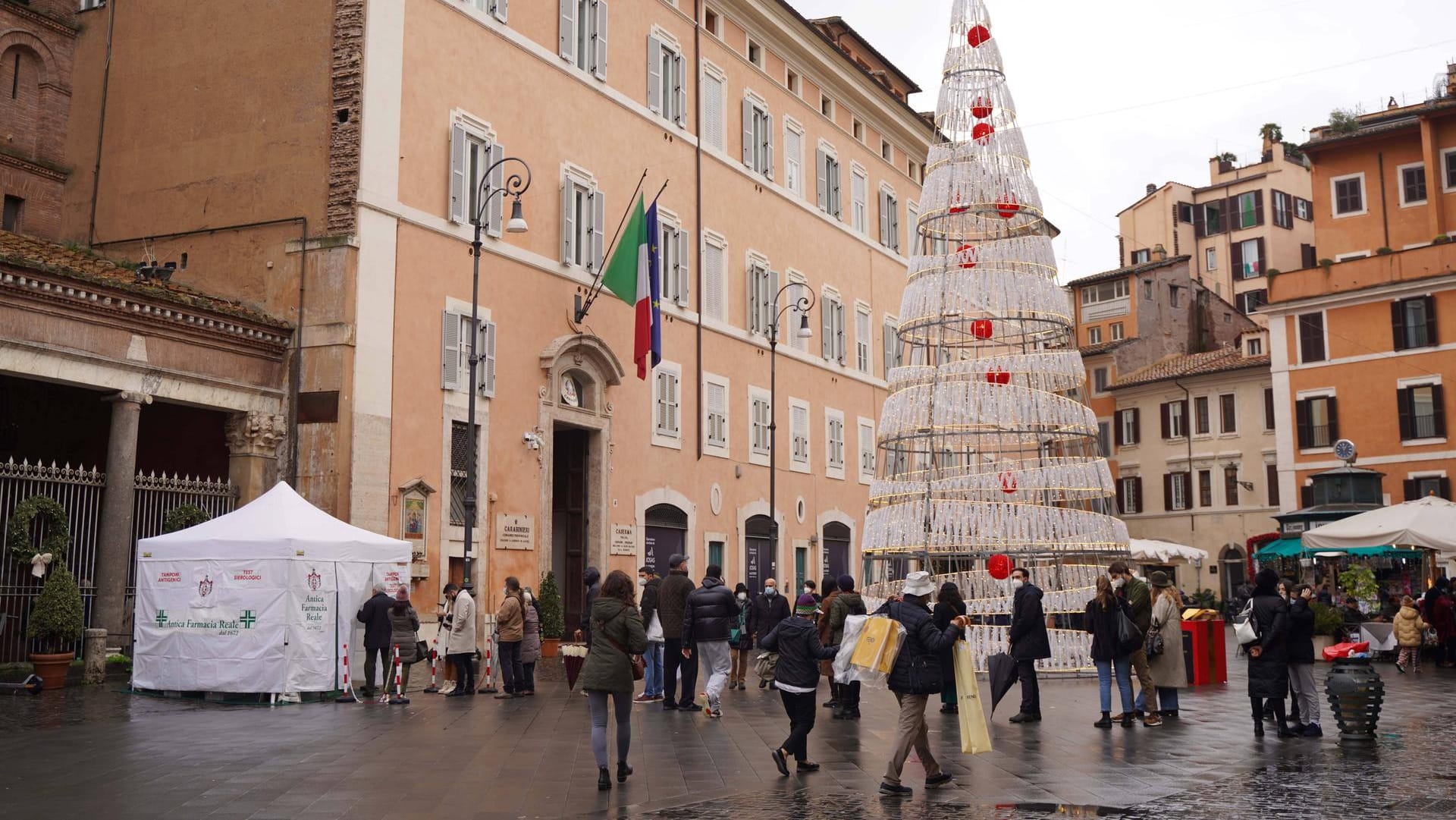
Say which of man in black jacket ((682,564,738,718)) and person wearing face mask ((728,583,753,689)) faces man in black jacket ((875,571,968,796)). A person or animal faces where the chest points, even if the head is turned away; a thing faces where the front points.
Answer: the person wearing face mask

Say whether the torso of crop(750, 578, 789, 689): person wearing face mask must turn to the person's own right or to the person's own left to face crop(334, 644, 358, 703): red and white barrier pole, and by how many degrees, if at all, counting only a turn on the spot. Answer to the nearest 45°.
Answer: approximately 90° to the person's own right

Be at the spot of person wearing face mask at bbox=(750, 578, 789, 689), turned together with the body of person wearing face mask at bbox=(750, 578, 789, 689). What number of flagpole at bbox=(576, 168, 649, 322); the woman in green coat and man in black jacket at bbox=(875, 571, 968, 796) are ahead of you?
2

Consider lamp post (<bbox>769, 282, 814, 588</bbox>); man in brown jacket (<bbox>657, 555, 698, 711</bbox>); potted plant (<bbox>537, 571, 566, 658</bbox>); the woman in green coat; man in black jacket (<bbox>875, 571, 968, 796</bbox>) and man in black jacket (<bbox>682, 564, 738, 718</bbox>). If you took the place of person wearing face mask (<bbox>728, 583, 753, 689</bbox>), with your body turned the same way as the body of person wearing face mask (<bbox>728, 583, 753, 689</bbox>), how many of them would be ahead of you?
4

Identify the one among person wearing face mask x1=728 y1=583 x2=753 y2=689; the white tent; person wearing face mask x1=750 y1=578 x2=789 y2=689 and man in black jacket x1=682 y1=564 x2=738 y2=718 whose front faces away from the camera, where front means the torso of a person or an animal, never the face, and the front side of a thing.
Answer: the man in black jacket

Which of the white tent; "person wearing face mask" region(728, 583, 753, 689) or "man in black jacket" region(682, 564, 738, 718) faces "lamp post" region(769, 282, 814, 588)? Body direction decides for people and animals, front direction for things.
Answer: the man in black jacket

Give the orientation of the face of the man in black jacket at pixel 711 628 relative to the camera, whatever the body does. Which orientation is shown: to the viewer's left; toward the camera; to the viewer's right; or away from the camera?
away from the camera

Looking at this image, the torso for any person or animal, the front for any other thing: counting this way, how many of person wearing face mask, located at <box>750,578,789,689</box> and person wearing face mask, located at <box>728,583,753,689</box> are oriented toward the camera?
2

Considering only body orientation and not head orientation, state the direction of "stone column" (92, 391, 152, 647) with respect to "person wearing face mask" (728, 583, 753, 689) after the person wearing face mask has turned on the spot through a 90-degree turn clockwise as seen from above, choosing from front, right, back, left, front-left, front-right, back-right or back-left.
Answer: front

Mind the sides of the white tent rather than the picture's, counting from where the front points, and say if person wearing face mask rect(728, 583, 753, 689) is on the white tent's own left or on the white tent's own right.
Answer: on the white tent's own left

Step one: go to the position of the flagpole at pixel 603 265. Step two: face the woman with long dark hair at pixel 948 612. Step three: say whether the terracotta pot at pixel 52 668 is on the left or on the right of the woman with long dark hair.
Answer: right

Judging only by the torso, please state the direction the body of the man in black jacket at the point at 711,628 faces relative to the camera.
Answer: away from the camera

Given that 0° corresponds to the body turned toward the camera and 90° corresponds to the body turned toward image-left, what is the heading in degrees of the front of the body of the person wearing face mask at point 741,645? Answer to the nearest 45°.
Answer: approximately 0°
